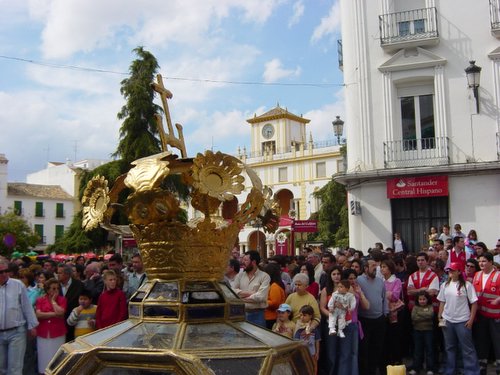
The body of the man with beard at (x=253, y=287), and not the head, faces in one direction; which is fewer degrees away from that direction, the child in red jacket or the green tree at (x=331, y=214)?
the child in red jacket

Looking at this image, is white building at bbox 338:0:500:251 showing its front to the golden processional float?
yes

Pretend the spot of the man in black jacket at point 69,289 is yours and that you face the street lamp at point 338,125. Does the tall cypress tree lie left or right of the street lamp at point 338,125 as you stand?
left

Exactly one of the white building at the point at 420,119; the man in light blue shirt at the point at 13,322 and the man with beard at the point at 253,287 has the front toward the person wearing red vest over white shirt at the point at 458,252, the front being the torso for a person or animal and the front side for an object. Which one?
the white building

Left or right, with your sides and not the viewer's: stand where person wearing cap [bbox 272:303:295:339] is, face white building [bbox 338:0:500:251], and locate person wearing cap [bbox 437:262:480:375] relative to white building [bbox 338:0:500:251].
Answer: right
